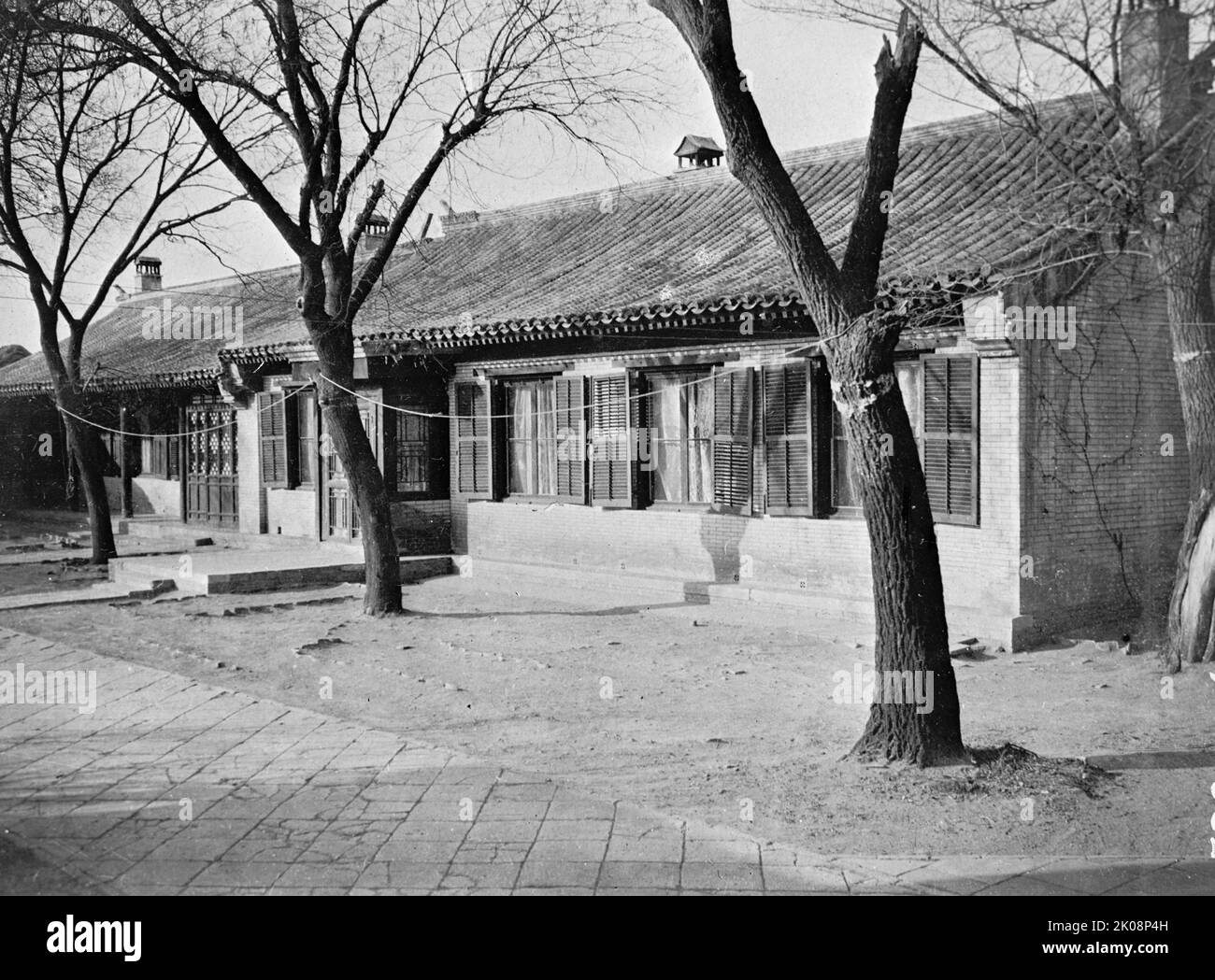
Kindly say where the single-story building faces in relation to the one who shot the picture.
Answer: facing the viewer and to the left of the viewer
